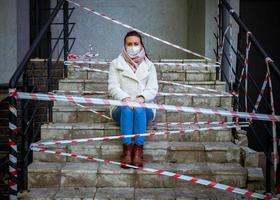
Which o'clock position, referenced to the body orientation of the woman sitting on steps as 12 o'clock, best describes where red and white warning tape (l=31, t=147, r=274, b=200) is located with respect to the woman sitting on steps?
The red and white warning tape is roughly at 11 o'clock from the woman sitting on steps.

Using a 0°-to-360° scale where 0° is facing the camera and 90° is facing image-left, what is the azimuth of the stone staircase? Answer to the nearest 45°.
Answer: approximately 0°

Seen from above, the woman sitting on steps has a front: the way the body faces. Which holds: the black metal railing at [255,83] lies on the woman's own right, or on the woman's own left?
on the woman's own left
